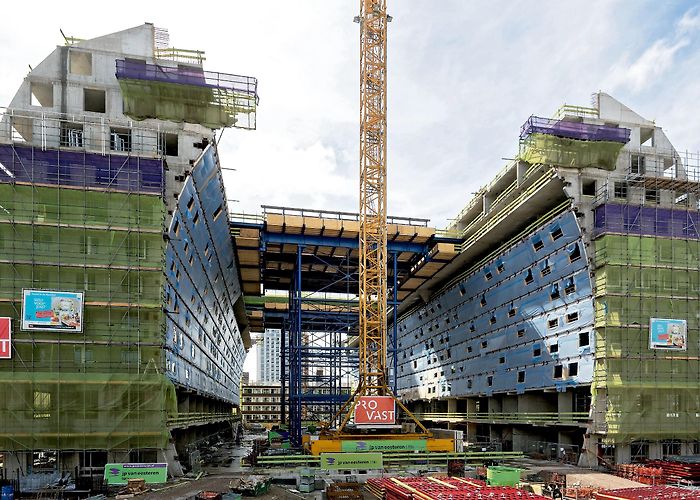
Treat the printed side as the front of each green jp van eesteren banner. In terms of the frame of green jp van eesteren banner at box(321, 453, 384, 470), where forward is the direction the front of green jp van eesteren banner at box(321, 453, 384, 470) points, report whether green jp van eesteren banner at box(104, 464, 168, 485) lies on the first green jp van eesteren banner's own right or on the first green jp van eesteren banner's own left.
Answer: on the first green jp van eesteren banner's own right

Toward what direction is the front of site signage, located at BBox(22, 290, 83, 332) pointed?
toward the camera

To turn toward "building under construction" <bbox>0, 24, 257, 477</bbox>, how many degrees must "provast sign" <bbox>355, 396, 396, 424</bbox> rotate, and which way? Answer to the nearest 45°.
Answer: approximately 45° to its right

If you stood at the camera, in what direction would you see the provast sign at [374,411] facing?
facing the viewer

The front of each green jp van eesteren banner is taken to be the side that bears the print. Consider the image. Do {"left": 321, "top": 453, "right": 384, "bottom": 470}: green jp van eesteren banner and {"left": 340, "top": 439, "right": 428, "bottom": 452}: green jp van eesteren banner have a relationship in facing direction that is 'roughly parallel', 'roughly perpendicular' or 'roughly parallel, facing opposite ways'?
roughly parallel
